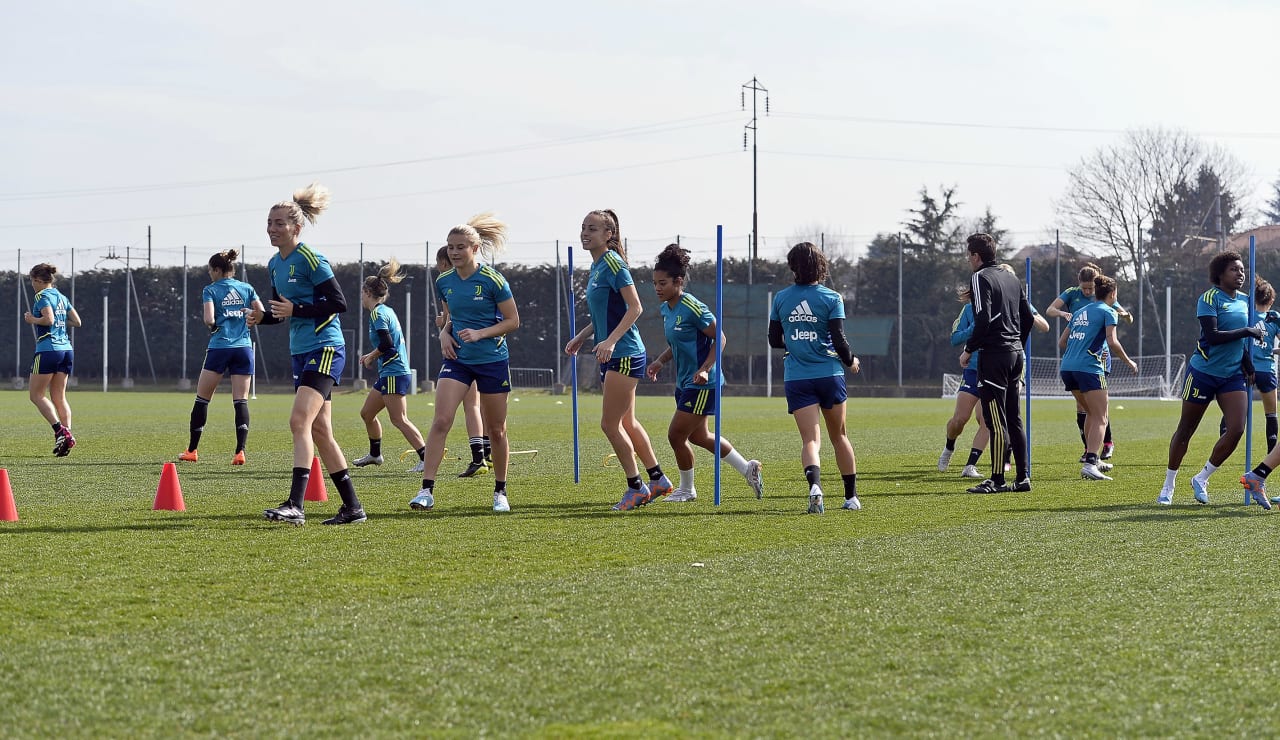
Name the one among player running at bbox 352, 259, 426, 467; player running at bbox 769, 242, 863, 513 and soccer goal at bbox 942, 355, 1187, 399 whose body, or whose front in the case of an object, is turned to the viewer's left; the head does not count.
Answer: player running at bbox 352, 259, 426, 467

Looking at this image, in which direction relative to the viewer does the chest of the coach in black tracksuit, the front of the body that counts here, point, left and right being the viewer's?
facing away from the viewer and to the left of the viewer

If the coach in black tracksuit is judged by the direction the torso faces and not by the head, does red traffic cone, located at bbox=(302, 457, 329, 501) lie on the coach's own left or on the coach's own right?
on the coach's own left

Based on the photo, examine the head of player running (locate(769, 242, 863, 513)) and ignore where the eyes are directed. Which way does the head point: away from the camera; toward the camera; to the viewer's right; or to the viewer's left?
away from the camera

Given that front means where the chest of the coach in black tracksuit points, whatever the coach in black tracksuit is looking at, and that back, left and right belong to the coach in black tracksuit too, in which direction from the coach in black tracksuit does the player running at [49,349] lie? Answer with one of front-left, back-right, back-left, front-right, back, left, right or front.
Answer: front-left

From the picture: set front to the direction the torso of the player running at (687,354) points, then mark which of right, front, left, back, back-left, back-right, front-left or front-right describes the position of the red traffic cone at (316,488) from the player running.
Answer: front-right

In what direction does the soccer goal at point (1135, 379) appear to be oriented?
toward the camera

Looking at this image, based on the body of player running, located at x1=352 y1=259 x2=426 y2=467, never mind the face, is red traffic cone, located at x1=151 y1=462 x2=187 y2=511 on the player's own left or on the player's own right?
on the player's own left

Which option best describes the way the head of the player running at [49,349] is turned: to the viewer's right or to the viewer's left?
to the viewer's left

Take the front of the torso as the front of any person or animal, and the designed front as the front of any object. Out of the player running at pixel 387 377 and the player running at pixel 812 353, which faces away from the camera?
the player running at pixel 812 353

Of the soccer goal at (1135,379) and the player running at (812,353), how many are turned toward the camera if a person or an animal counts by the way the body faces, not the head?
1

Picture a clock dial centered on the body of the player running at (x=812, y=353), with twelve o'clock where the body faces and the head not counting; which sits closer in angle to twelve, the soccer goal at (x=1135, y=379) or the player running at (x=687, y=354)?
the soccer goal

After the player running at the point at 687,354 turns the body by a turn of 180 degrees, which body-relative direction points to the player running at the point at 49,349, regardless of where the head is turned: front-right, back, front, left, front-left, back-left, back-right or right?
left

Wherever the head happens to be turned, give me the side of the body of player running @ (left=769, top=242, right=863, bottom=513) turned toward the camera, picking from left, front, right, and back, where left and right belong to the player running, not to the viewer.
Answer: back

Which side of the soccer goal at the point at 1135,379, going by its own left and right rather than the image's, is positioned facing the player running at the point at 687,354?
front
